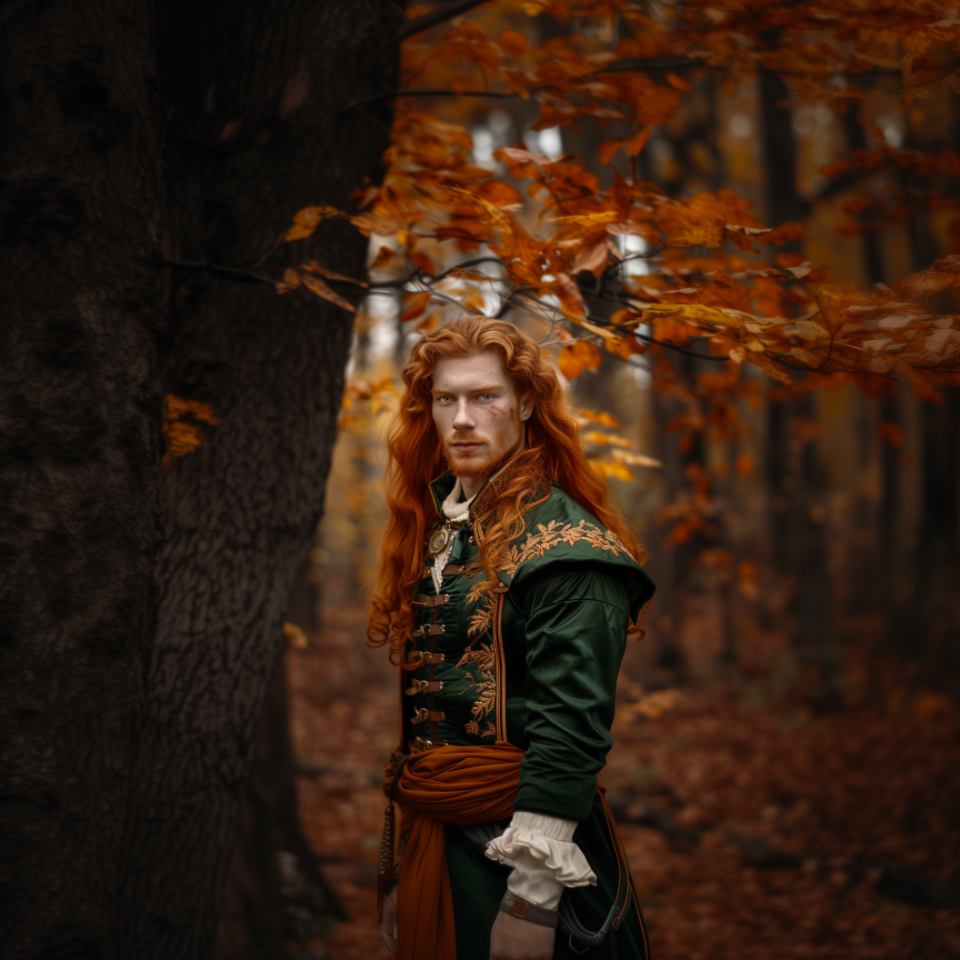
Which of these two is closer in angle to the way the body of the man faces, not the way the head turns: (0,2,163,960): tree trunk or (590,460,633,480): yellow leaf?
the tree trunk

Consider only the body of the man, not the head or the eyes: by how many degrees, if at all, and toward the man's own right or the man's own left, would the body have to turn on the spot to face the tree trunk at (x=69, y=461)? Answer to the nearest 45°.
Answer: approximately 45° to the man's own right

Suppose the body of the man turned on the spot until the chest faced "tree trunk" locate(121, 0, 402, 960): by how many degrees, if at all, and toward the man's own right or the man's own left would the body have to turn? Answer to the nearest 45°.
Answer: approximately 90° to the man's own right

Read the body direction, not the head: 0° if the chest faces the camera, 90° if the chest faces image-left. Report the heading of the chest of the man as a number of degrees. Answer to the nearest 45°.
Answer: approximately 45°

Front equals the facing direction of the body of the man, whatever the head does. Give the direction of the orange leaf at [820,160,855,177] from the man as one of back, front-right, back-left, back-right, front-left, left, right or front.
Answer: back

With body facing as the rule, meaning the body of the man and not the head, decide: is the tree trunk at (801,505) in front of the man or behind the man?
behind
